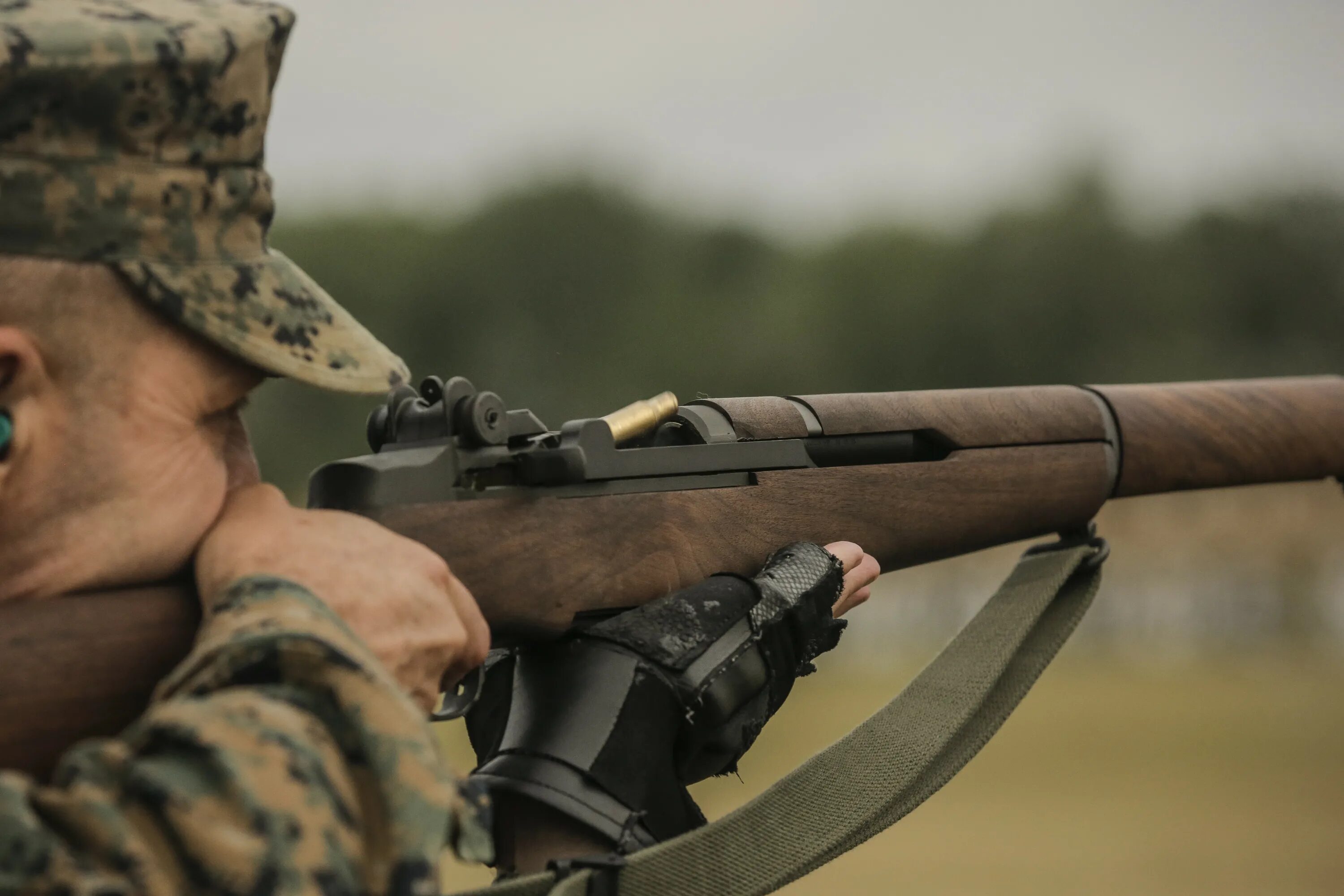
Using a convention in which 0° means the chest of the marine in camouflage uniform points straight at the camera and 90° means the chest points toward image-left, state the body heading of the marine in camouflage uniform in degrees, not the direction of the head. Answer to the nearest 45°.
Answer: approximately 270°

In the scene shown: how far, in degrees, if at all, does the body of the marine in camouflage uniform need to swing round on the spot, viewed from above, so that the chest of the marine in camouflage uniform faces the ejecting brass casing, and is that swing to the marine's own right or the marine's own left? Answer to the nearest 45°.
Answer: approximately 45° to the marine's own left
